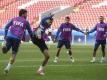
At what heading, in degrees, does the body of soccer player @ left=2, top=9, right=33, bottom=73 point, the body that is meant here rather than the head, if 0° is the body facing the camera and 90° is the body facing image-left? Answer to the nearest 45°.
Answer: approximately 225°
